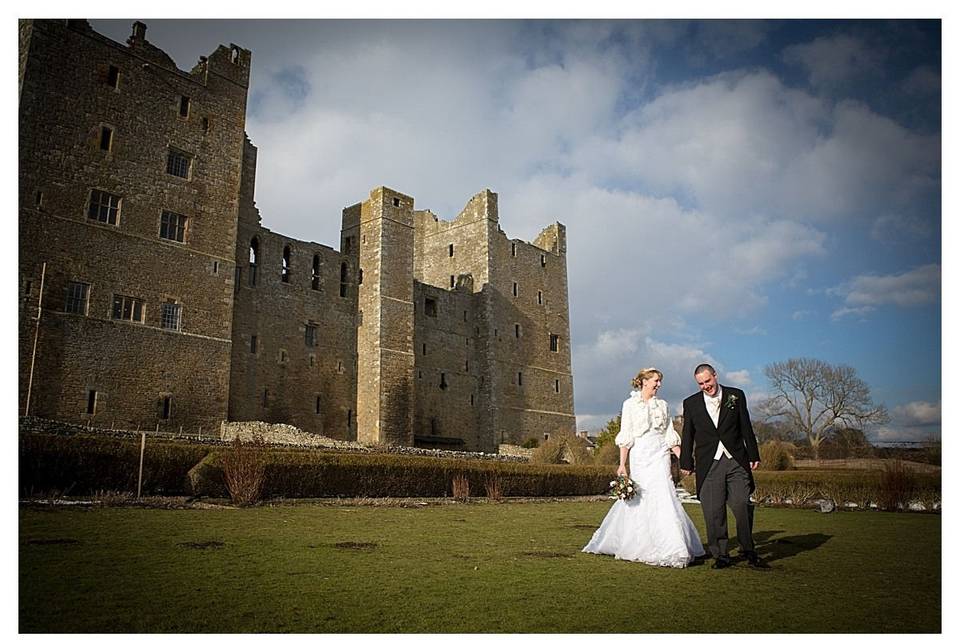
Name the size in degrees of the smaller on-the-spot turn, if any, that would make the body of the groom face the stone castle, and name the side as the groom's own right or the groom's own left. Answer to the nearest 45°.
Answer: approximately 135° to the groom's own right

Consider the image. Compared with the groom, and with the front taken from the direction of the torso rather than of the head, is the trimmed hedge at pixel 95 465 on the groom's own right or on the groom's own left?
on the groom's own right

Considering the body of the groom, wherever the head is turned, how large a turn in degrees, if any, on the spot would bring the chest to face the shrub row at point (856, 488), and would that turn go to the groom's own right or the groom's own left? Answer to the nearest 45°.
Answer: approximately 180°

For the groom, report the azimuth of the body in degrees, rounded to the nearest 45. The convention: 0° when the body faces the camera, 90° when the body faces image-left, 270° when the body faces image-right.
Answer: approximately 0°

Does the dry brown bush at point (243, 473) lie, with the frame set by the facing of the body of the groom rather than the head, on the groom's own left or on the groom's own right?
on the groom's own right
